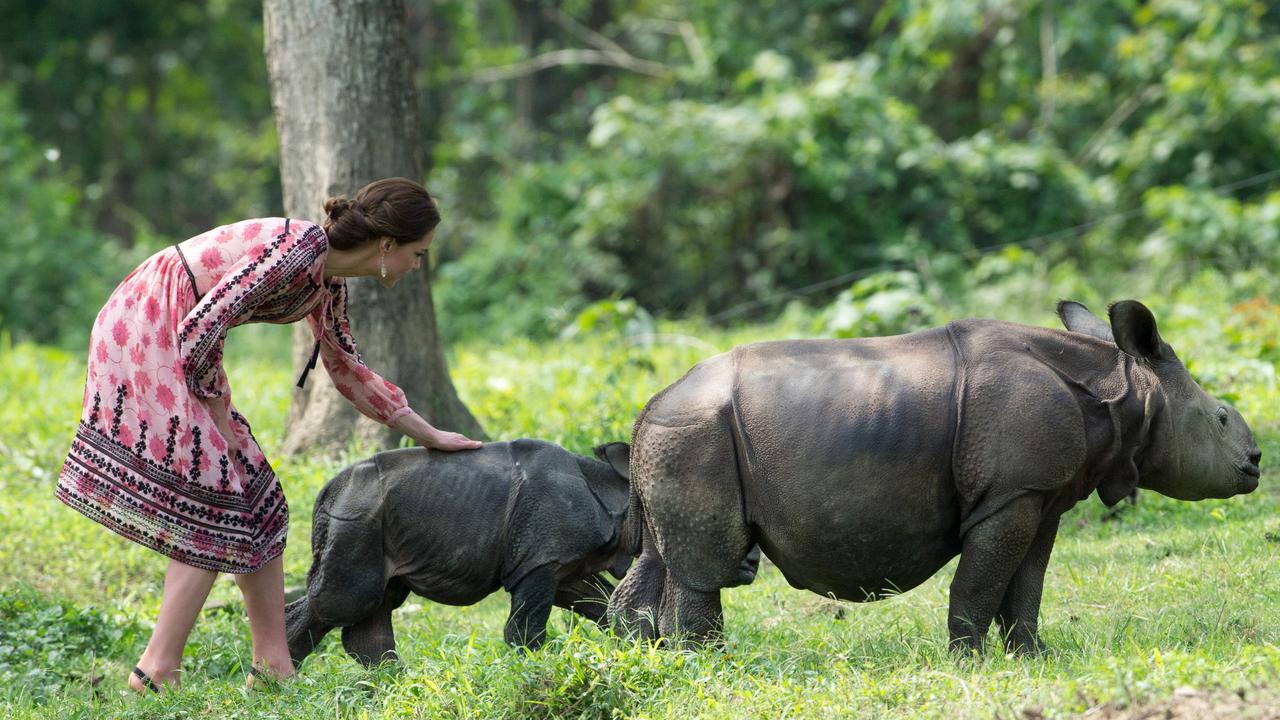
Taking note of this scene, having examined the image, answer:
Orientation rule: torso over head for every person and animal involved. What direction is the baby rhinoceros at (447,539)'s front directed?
to the viewer's right

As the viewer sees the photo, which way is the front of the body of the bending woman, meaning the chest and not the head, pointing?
to the viewer's right

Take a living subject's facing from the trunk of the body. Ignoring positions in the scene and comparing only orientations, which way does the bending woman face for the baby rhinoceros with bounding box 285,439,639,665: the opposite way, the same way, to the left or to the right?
the same way

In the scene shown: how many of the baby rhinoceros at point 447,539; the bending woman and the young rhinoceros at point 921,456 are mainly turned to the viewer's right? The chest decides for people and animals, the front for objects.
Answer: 3

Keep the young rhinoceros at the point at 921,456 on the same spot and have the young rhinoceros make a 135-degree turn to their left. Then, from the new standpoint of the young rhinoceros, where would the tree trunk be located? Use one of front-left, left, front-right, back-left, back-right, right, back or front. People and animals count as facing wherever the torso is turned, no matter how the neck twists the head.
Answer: front

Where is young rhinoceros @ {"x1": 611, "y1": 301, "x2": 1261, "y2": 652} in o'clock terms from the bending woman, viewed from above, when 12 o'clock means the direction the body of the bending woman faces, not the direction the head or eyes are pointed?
The young rhinoceros is roughly at 1 o'clock from the bending woman.

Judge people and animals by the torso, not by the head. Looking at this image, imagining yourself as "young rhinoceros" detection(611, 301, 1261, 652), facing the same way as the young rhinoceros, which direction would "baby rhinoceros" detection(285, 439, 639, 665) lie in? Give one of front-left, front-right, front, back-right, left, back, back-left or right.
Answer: back

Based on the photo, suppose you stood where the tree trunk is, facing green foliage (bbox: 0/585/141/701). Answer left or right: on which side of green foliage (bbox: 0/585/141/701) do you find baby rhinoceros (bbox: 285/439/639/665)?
left

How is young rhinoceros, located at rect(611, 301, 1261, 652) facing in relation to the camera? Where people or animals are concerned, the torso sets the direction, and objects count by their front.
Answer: to the viewer's right

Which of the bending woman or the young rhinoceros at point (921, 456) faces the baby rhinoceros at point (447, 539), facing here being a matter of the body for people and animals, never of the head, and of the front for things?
the bending woman

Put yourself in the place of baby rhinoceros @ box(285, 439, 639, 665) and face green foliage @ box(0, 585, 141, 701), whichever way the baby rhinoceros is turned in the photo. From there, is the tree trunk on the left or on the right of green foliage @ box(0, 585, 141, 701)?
right

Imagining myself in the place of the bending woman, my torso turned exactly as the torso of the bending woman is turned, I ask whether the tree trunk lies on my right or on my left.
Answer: on my left

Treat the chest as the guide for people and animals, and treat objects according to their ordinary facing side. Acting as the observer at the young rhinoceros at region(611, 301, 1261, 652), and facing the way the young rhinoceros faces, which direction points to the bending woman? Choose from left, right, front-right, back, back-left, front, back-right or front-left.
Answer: back

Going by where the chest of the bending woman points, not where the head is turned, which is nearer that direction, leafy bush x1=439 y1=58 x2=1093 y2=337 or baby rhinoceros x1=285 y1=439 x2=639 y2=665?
the baby rhinoceros

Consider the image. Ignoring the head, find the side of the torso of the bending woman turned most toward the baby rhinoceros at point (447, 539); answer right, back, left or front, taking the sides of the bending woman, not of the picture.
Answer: front

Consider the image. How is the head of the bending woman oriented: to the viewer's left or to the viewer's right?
to the viewer's right
